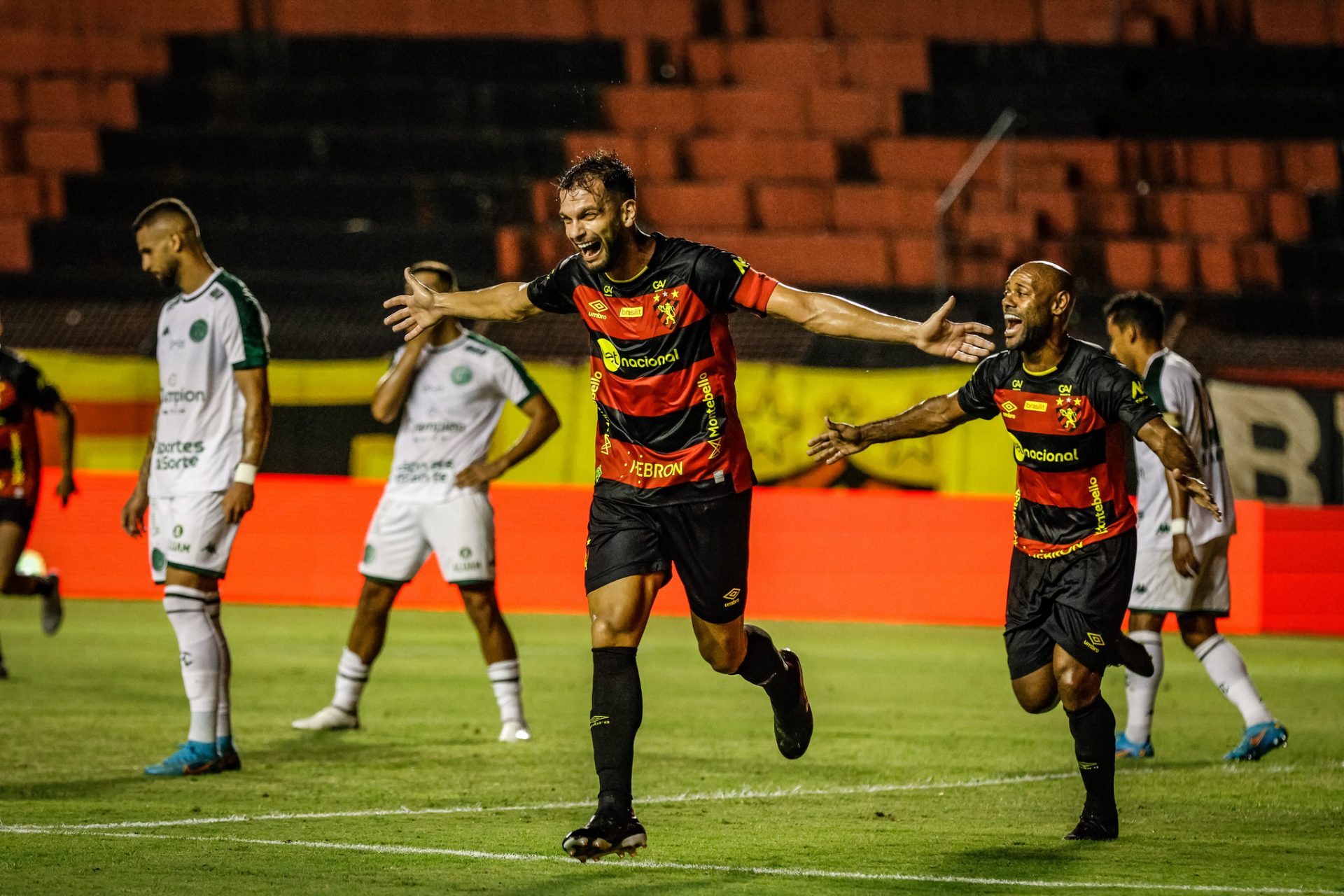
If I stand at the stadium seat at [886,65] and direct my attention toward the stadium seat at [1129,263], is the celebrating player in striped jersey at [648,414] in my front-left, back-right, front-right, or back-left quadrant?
front-right

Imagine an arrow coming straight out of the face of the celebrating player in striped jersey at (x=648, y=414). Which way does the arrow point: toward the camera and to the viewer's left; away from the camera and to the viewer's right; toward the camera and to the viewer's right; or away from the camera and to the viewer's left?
toward the camera and to the viewer's left

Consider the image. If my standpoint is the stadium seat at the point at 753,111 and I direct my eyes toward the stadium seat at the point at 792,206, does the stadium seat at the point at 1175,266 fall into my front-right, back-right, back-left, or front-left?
front-left

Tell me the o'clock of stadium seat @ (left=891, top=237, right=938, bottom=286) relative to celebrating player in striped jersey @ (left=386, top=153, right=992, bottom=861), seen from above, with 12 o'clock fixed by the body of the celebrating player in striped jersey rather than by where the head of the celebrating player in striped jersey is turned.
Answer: The stadium seat is roughly at 5 o'clock from the celebrating player in striped jersey.

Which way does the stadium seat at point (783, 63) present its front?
toward the camera

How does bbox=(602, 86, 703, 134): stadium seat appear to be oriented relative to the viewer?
toward the camera

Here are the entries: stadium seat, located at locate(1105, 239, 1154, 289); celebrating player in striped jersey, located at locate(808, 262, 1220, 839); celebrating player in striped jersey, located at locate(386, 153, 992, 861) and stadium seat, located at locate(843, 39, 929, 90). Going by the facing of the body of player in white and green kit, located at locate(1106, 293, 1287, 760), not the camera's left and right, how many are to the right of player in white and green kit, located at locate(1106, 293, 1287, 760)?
2

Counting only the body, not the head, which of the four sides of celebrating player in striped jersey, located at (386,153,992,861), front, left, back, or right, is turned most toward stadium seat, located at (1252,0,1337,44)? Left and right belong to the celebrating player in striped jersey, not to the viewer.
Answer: back

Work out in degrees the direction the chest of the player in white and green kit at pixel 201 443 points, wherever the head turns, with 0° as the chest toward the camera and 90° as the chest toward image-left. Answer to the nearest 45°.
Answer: approximately 45°
